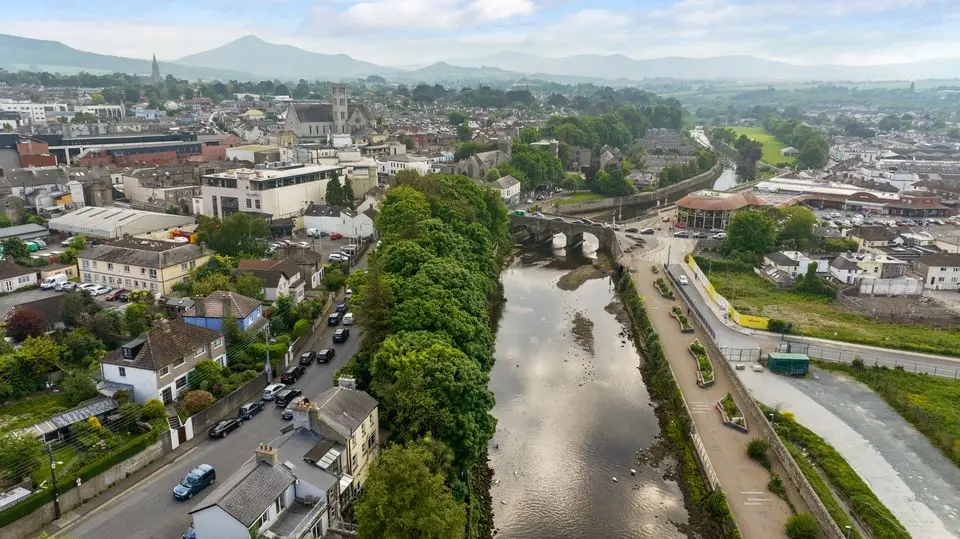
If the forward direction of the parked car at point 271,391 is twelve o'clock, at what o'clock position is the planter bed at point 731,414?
The planter bed is roughly at 2 o'clock from the parked car.

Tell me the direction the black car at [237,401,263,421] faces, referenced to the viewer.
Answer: facing away from the viewer and to the right of the viewer

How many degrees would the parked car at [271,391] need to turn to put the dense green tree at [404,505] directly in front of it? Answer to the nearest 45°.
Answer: approximately 135° to its right

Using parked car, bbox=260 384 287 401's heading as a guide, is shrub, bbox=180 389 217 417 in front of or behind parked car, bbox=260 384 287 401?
behind

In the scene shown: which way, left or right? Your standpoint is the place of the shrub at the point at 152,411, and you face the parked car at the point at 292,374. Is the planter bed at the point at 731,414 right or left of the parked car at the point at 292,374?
right

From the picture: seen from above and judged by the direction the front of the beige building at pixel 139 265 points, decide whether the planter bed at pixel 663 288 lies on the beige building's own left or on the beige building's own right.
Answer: on the beige building's own left

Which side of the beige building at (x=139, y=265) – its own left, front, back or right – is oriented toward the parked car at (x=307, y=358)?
left
